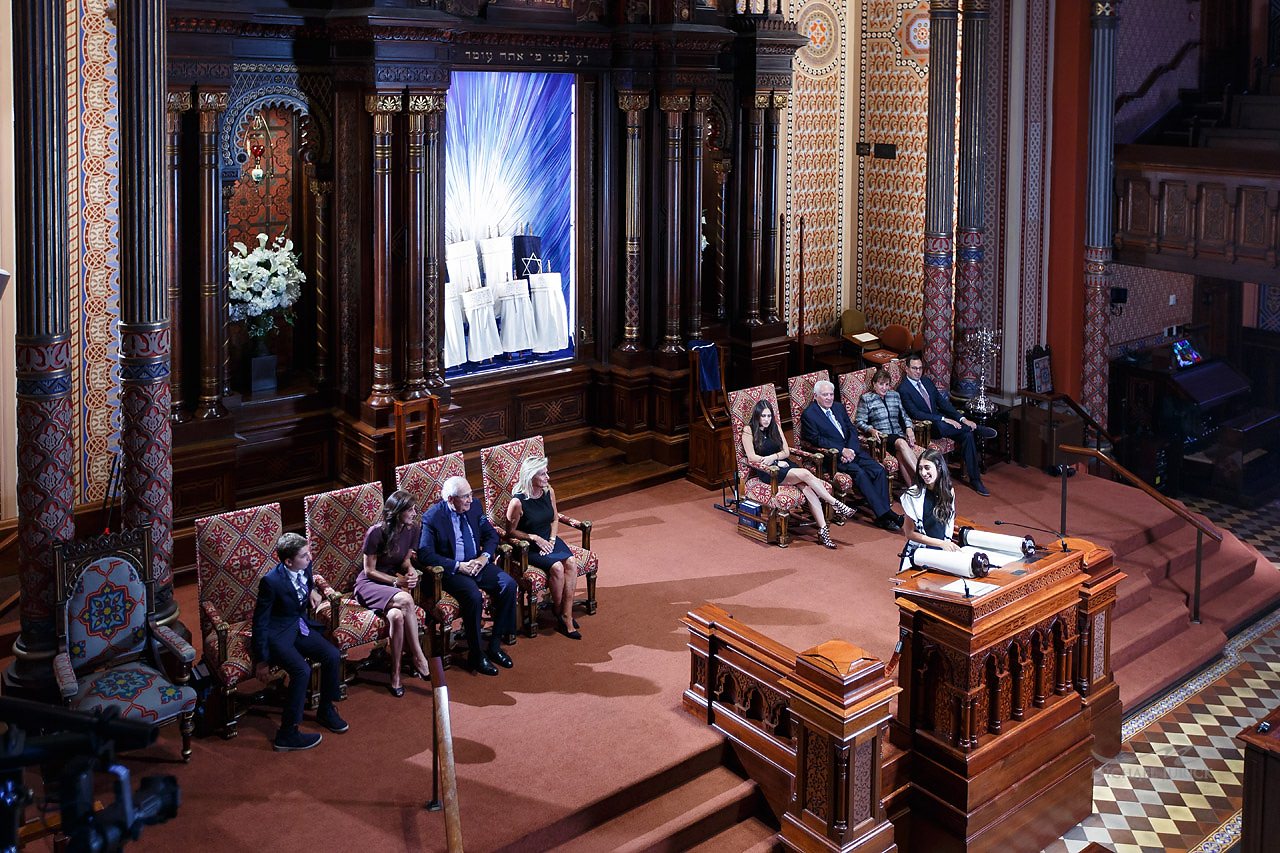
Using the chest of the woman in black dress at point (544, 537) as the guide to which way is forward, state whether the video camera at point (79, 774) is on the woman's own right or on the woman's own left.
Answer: on the woman's own right

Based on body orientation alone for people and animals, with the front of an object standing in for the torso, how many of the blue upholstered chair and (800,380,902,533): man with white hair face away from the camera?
0

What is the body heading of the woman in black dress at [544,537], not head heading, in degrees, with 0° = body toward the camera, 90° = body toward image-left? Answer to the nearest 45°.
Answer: approximately 315°

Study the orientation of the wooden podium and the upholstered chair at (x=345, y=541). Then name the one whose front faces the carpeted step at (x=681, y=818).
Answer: the upholstered chair

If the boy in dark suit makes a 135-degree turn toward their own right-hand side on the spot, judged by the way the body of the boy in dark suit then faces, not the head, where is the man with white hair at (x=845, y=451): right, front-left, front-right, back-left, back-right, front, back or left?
back-right

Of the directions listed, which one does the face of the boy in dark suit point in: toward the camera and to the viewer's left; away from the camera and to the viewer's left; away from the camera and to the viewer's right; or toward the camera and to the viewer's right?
toward the camera and to the viewer's right

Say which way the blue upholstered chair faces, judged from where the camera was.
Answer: facing the viewer and to the right of the viewer

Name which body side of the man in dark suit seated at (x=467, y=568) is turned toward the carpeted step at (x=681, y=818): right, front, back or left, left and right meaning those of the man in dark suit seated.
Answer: front

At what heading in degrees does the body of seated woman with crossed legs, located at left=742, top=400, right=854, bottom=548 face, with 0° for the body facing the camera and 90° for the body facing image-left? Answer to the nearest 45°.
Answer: approximately 315°

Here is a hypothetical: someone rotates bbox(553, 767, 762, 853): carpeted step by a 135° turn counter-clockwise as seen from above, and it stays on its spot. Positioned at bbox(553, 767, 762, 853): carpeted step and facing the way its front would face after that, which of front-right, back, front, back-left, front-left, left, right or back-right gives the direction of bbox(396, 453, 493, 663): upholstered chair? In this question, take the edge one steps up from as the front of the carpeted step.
front-left

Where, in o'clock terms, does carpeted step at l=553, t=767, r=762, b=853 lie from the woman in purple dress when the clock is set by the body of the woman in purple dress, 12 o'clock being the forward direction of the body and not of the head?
The carpeted step is roughly at 12 o'clock from the woman in purple dress.

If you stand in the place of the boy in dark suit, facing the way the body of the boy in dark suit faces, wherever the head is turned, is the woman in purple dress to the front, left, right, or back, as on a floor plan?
left
